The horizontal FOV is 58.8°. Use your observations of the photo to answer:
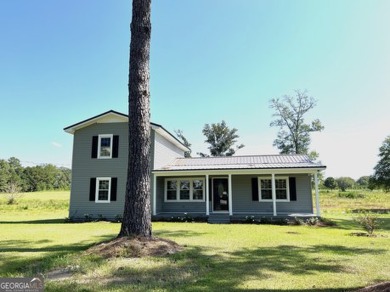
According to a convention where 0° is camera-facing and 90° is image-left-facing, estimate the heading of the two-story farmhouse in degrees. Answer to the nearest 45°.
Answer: approximately 0°

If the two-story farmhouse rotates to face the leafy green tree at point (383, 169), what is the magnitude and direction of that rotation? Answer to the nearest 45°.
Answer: approximately 135° to its left

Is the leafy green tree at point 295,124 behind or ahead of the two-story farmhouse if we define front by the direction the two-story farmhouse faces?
behind

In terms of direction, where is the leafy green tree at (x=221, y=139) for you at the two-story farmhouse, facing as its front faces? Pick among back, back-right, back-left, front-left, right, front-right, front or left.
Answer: back
